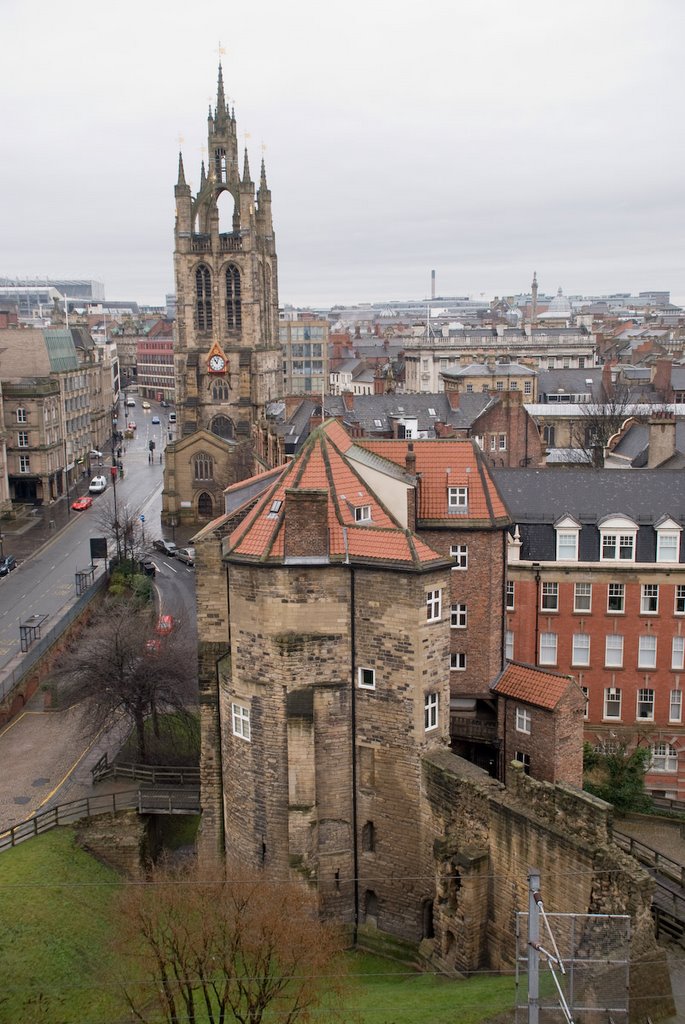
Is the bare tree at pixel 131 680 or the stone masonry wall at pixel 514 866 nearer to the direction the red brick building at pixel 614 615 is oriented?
the stone masonry wall

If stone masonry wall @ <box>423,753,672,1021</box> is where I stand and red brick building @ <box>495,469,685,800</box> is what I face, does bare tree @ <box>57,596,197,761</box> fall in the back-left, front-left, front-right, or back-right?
front-left

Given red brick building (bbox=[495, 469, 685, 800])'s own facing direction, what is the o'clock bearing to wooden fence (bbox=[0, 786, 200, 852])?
The wooden fence is roughly at 2 o'clock from the red brick building.

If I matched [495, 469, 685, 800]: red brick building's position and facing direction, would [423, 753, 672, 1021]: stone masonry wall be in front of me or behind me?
in front

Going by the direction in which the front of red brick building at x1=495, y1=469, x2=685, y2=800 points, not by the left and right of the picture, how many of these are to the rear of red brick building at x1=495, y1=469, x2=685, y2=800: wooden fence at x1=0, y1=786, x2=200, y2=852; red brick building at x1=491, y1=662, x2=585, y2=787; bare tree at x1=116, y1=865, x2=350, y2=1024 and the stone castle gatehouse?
0

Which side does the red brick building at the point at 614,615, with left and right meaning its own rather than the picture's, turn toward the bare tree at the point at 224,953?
front

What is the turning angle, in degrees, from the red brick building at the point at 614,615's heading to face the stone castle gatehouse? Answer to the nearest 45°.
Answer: approximately 45° to its right

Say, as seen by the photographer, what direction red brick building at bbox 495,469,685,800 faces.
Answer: facing the viewer

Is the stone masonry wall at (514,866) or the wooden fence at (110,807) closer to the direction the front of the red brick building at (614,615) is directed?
the stone masonry wall

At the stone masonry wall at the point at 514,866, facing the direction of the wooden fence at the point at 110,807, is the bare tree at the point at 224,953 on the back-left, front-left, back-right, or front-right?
front-left

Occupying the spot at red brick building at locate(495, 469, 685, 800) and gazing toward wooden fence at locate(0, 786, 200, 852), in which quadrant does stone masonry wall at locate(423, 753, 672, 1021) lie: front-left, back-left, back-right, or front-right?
front-left

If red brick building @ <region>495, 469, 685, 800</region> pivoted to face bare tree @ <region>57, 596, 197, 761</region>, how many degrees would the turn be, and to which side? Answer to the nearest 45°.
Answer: approximately 90° to its right

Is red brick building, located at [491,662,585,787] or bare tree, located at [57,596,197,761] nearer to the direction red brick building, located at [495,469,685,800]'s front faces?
the red brick building

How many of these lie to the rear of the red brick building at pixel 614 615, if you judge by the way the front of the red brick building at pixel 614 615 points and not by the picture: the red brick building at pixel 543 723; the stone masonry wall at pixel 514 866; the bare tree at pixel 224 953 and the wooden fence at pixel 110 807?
0

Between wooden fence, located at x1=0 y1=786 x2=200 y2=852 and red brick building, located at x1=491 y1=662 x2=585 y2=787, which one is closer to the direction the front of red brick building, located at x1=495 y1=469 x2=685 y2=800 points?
the red brick building

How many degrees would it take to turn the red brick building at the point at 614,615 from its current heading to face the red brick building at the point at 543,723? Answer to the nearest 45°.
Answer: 0° — it already faces it

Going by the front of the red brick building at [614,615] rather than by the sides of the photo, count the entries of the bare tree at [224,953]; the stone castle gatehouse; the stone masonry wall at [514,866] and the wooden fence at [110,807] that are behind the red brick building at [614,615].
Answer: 0
